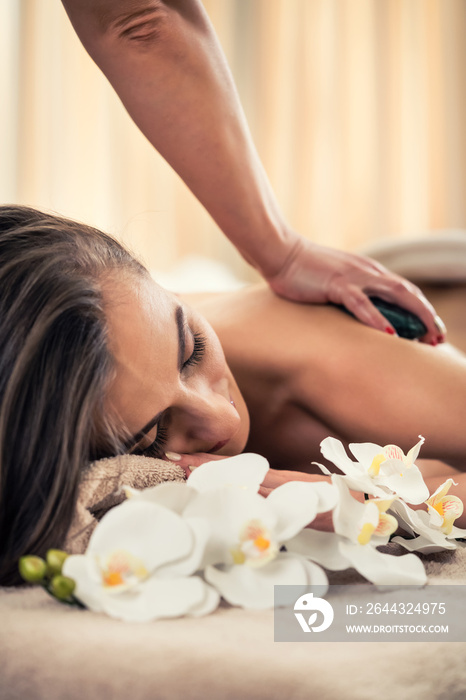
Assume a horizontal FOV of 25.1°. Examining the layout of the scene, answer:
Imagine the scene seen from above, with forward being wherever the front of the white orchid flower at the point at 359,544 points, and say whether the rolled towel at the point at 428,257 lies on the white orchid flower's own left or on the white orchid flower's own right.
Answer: on the white orchid flower's own left

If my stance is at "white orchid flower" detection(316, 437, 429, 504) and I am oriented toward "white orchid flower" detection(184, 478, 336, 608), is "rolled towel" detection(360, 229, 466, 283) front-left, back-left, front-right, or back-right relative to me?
back-right

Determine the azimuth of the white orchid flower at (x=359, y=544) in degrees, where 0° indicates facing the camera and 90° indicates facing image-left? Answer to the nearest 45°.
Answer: approximately 315°

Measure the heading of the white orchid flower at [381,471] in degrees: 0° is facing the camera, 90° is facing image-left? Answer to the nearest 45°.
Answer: approximately 315°
